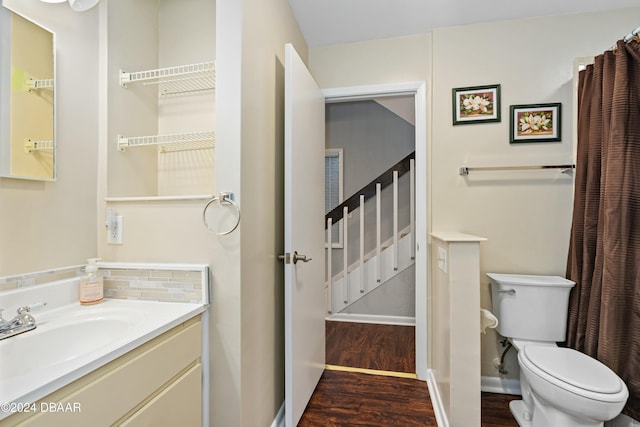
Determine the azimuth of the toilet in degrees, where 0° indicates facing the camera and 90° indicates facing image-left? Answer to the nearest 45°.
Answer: approximately 315°

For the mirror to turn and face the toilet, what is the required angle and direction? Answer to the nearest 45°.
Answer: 0° — it already faces it

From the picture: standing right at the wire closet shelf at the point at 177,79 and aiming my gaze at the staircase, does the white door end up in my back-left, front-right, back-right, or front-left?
front-right

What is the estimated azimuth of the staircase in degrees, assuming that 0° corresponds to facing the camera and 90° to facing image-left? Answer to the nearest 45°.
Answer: approximately 90°

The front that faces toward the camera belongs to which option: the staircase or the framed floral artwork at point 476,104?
the framed floral artwork

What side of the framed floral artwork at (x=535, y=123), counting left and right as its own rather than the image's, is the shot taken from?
front

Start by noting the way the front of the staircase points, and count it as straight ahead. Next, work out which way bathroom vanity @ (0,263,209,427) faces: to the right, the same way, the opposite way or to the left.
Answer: the opposite way

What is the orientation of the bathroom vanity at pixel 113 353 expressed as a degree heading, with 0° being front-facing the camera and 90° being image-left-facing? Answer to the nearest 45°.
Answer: approximately 315°

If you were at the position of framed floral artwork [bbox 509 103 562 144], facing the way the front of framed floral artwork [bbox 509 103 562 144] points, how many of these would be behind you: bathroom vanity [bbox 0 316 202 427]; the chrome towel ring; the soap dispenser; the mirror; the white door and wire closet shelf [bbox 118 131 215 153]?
0

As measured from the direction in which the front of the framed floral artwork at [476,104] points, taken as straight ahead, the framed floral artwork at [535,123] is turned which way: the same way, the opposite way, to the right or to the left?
the same way

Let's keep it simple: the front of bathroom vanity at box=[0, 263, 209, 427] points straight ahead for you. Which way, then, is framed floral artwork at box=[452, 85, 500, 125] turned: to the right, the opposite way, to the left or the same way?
to the right

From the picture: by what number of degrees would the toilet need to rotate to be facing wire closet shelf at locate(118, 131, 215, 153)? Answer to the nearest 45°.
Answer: approximately 90° to its right

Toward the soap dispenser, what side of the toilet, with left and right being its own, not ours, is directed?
right

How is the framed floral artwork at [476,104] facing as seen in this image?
toward the camera

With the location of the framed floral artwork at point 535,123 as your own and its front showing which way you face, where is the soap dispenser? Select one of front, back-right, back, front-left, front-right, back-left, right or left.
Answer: front-right

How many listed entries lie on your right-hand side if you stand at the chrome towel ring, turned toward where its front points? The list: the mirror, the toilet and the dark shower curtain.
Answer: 1
